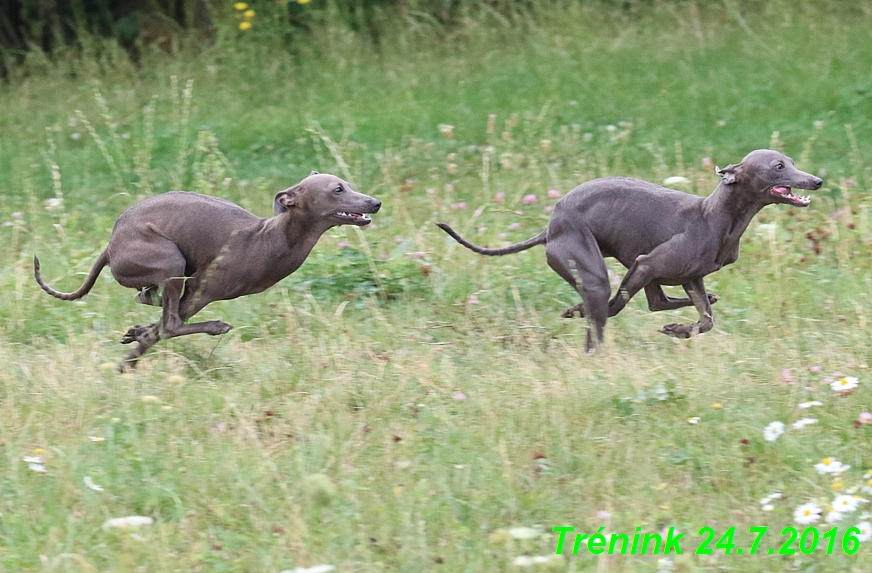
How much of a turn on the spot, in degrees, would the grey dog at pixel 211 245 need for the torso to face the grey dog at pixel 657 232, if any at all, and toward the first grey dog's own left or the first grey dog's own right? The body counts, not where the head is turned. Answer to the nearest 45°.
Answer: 0° — it already faces it

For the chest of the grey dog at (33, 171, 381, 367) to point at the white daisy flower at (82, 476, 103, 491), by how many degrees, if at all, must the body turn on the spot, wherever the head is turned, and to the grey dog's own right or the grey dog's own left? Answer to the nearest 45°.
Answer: approximately 90° to the grey dog's own right

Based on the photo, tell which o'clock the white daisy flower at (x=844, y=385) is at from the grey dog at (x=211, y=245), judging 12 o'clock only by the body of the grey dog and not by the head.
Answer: The white daisy flower is roughly at 1 o'clock from the grey dog.

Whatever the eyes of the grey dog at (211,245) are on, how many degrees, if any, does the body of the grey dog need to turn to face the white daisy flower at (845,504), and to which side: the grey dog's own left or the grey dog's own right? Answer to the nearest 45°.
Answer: approximately 45° to the grey dog's own right

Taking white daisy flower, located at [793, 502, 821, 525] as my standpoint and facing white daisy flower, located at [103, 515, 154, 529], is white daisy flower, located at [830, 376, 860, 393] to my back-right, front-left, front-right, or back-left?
back-right

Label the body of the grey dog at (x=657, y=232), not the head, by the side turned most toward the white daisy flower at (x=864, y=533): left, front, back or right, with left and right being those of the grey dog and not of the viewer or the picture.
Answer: right

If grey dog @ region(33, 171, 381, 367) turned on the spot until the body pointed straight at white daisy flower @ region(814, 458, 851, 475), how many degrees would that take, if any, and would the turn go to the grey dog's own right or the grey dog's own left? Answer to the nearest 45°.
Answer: approximately 45° to the grey dog's own right

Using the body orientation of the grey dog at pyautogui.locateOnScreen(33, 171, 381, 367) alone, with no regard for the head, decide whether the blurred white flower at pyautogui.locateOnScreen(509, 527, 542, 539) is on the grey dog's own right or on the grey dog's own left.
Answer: on the grey dog's own right

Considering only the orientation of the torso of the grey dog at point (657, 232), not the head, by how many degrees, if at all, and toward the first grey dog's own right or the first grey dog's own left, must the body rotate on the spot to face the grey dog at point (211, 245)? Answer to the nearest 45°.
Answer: approximately 180°

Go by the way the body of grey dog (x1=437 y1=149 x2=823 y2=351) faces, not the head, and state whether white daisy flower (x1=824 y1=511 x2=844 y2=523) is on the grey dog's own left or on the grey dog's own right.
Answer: on the grey dog's own right

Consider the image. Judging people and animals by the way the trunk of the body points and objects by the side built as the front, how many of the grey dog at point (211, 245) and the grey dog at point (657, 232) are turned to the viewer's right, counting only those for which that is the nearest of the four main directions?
2

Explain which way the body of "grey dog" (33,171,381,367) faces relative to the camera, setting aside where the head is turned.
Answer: to the viewer's right

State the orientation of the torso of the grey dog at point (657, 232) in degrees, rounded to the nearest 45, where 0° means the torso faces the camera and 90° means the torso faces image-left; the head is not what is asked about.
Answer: approximately 270°
